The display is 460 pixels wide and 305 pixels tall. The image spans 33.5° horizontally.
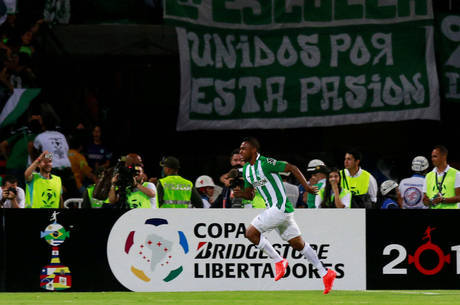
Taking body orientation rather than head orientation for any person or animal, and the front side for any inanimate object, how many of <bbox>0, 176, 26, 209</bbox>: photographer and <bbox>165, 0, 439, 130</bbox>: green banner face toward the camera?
2

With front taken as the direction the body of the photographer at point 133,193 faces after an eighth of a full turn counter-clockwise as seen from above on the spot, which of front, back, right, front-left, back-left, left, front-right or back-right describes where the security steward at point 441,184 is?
left

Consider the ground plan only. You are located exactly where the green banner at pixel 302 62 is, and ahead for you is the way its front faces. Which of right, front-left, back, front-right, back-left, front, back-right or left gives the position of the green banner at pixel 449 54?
left

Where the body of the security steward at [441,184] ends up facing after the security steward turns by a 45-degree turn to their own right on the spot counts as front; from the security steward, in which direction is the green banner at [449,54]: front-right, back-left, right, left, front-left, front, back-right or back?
right

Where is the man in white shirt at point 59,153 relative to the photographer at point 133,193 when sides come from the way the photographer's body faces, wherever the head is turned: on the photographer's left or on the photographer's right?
on the photographer's right

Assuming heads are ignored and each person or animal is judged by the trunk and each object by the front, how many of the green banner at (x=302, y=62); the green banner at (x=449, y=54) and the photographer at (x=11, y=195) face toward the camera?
3

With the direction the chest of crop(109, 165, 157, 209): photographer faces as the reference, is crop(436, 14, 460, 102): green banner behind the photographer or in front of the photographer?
behind

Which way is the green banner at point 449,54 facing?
toward the camera

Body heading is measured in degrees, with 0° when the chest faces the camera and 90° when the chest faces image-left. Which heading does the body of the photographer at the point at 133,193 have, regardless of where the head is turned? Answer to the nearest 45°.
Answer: approximately 45°

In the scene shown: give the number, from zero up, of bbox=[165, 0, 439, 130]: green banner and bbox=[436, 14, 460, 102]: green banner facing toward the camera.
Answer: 2
